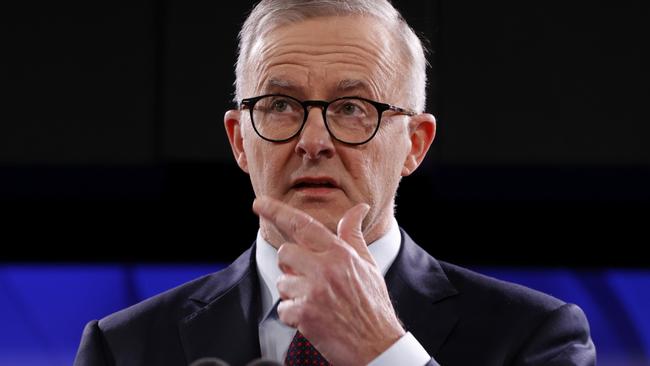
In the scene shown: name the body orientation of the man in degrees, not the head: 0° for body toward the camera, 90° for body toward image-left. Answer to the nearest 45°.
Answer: approximately 0°
